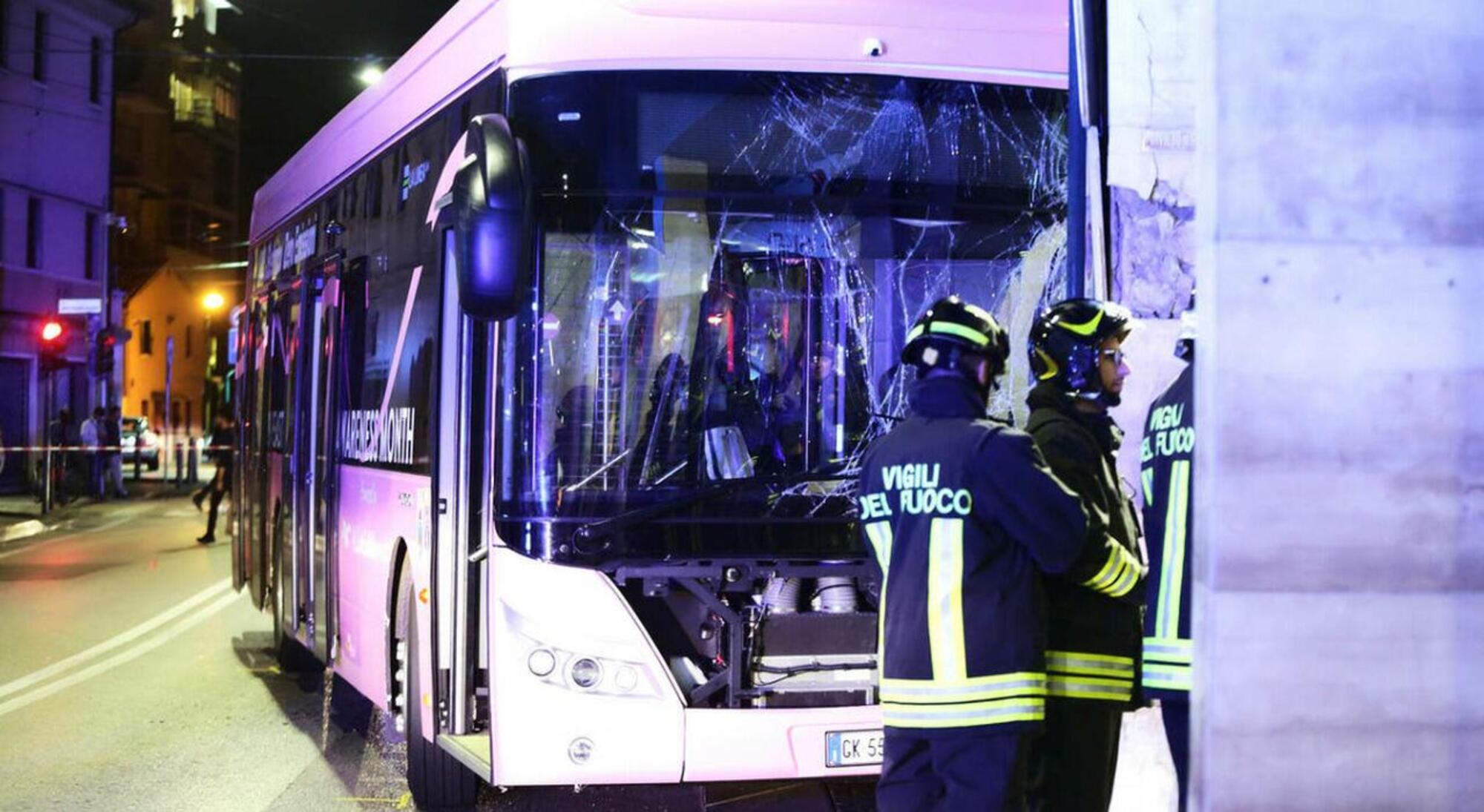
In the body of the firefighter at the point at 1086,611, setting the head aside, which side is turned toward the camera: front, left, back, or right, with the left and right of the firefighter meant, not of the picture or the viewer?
right

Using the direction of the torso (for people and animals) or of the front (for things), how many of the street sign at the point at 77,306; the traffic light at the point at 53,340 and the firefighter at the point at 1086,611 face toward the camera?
2

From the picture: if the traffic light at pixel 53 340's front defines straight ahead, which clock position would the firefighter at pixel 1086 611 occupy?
The firefighter is roughly at 12 o'clock from the traffic light.

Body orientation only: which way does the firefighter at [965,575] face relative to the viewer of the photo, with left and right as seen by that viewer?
facing away from the viewer and to the right of the viewer

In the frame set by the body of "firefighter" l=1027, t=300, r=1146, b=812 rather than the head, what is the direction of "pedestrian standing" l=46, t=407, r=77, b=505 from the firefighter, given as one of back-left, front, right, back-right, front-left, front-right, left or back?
back-left

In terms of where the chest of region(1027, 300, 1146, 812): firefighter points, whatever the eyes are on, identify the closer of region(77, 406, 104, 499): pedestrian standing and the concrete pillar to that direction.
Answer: the concrete pillar

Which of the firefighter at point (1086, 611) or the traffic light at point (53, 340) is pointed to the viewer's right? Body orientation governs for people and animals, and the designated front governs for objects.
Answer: the firefighter

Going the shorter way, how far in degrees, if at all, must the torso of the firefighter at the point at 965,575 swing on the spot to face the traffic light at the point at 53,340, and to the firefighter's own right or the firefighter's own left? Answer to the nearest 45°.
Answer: approximately 90° to the firefighter's own left

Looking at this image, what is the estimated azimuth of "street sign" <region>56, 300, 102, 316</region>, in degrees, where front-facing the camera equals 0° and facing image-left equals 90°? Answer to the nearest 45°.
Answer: approximately 0°

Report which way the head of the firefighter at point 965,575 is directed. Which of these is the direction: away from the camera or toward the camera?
away from the camera
